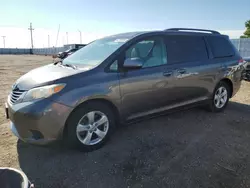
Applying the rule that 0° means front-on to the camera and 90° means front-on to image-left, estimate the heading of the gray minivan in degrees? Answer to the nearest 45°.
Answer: approximately 45°
